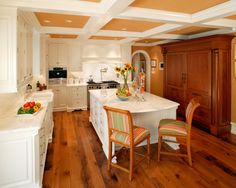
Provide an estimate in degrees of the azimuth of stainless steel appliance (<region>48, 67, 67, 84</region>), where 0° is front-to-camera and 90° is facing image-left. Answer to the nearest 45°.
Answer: approximately 0°

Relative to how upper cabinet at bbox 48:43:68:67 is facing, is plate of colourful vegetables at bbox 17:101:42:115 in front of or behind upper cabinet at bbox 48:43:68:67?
in front

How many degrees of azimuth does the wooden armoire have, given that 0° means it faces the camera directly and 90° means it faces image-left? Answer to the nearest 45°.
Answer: approximately 45°

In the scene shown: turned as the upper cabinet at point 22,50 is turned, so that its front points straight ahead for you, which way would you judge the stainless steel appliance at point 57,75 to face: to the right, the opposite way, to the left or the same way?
to the right
